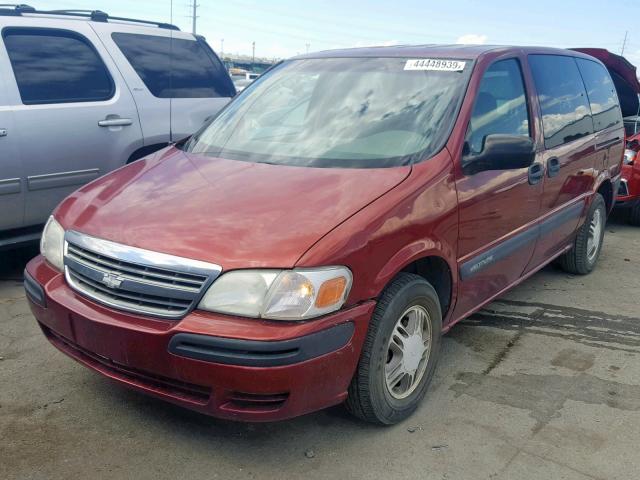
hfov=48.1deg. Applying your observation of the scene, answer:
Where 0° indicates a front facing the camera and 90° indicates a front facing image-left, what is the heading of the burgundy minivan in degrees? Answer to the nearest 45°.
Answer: approximately 45°

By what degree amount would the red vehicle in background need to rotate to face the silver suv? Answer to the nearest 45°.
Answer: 0° — it already faces it

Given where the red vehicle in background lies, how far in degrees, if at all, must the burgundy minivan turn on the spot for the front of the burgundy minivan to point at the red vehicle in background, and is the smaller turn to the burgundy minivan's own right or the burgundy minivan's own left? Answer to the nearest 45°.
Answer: approximately 180°

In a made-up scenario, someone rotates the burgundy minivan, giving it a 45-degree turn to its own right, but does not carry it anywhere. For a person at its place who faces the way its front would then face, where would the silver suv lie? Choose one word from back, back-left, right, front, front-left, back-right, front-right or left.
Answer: front-right

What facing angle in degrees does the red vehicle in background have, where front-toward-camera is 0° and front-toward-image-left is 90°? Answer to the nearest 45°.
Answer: approximately 45°
